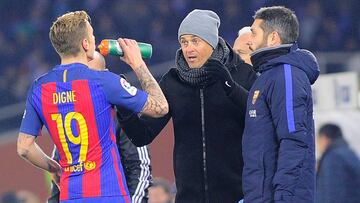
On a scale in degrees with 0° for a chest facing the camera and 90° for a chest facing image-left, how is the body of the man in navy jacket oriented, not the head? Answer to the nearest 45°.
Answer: approximately 90°

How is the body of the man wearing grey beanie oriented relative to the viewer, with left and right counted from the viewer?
facing the viewer

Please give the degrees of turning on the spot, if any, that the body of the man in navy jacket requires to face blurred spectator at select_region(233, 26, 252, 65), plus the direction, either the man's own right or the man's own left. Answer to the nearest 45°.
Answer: approximately 90° to the man's own right

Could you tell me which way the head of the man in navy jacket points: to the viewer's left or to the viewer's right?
to the viewer's left

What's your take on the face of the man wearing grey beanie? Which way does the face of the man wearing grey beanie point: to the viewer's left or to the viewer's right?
to the viewer's left
